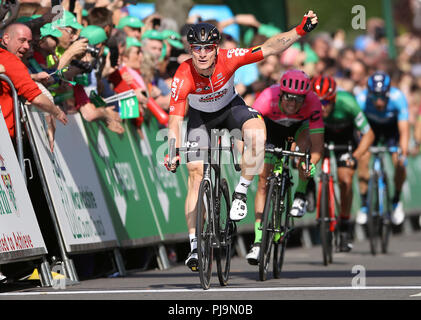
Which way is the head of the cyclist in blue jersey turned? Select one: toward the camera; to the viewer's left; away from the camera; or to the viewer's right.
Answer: toward the camera

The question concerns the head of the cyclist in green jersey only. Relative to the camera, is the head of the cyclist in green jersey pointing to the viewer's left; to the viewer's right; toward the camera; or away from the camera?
toward the camera

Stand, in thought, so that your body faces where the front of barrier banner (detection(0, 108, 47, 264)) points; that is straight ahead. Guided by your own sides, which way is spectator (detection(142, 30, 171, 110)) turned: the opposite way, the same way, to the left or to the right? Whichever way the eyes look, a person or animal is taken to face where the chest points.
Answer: the same way

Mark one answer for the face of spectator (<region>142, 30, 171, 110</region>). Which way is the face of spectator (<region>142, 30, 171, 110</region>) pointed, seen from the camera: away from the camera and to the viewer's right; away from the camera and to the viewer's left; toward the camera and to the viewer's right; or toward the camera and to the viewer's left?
toward the camera and to the viewer's right

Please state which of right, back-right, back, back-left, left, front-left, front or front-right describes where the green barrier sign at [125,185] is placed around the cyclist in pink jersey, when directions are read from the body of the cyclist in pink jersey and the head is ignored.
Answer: right

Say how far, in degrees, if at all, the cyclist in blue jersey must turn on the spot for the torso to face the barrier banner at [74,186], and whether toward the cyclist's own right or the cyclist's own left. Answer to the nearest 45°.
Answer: approximately 45° to the cyclist's own right

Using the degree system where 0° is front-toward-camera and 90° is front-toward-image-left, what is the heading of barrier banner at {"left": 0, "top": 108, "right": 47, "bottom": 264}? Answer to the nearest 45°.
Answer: approximately 315°

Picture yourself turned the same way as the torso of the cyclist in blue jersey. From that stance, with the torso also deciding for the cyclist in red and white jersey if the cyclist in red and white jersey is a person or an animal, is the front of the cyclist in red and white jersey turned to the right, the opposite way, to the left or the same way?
the same way

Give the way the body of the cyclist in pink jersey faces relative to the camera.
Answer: toward the camera

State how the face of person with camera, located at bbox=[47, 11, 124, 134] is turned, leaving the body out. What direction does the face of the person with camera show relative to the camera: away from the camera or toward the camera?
toward the camera

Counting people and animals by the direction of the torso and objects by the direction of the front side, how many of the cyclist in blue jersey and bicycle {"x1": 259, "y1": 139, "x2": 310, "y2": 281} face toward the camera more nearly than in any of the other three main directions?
2

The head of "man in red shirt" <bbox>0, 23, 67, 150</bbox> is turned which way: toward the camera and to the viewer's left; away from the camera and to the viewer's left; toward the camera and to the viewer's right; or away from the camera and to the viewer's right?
toward the camera and to the viewer's right

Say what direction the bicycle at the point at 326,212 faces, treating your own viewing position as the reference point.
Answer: facing the viewer

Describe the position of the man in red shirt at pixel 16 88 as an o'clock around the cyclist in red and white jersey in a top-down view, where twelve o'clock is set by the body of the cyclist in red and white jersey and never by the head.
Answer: The man in red shirt is roughly at 3 o'clock from the cyclist in red and white jersey.

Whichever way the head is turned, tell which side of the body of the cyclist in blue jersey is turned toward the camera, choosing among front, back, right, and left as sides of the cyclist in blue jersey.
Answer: front

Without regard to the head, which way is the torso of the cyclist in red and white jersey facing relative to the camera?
toward the camera

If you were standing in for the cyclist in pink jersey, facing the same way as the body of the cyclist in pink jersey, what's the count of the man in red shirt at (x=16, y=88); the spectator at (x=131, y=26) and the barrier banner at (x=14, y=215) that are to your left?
0

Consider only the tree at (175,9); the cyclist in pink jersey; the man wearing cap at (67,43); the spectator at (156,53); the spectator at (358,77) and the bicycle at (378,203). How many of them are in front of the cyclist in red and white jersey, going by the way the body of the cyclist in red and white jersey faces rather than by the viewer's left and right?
0
